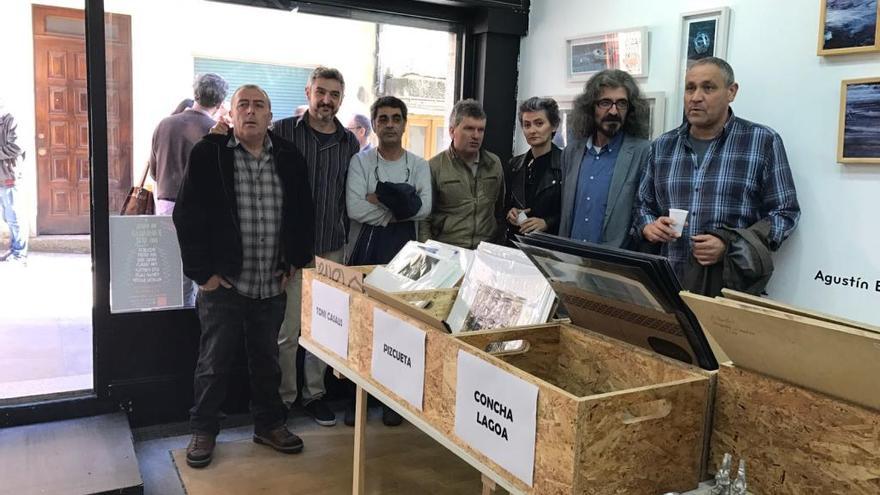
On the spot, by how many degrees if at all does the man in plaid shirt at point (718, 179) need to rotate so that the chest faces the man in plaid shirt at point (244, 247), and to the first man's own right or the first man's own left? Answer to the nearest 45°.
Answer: approximately 45° to the first man's own right

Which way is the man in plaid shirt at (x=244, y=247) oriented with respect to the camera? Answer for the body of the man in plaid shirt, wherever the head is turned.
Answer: toward the camera

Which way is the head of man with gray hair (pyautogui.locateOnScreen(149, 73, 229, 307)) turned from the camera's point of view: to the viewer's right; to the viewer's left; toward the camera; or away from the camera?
away from the camera

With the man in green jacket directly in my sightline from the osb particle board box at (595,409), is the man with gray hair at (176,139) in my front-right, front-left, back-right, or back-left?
front-left

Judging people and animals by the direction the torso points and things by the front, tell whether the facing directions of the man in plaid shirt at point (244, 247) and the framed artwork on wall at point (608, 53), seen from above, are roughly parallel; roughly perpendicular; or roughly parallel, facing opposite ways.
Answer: roughly perpendicular

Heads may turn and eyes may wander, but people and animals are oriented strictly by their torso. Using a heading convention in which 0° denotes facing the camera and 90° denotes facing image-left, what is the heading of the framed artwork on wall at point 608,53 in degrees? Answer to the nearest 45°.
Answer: approximately 45°

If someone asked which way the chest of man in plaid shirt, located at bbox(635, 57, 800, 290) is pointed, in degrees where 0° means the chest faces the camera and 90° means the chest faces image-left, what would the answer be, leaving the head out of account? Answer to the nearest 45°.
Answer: approximately 45°

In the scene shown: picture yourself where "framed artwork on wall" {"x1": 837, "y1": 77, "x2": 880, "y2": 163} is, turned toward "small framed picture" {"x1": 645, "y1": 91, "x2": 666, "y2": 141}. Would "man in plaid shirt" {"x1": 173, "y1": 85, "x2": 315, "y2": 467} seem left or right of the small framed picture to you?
left

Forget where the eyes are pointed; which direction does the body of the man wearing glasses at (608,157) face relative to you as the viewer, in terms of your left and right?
facing the viewer

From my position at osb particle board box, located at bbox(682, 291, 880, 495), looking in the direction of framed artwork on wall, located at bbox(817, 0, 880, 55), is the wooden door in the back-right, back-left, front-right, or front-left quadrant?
front-left

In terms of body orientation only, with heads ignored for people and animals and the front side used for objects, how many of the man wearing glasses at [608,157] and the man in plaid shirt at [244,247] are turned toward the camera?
2
